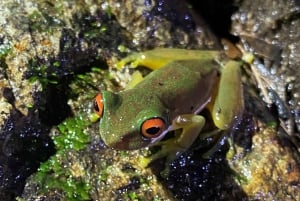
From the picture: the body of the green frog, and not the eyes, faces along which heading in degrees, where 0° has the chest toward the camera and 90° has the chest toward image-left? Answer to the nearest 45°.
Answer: approximately 45°
